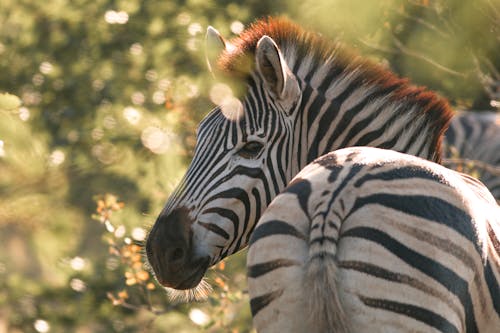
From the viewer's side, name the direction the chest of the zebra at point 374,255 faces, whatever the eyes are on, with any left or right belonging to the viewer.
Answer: facing away from the viewer and to the right of the viewer

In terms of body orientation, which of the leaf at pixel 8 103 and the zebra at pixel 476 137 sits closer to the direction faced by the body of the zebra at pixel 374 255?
the zebra

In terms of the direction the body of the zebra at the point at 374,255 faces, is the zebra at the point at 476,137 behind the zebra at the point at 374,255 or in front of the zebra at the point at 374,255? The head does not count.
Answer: in front
